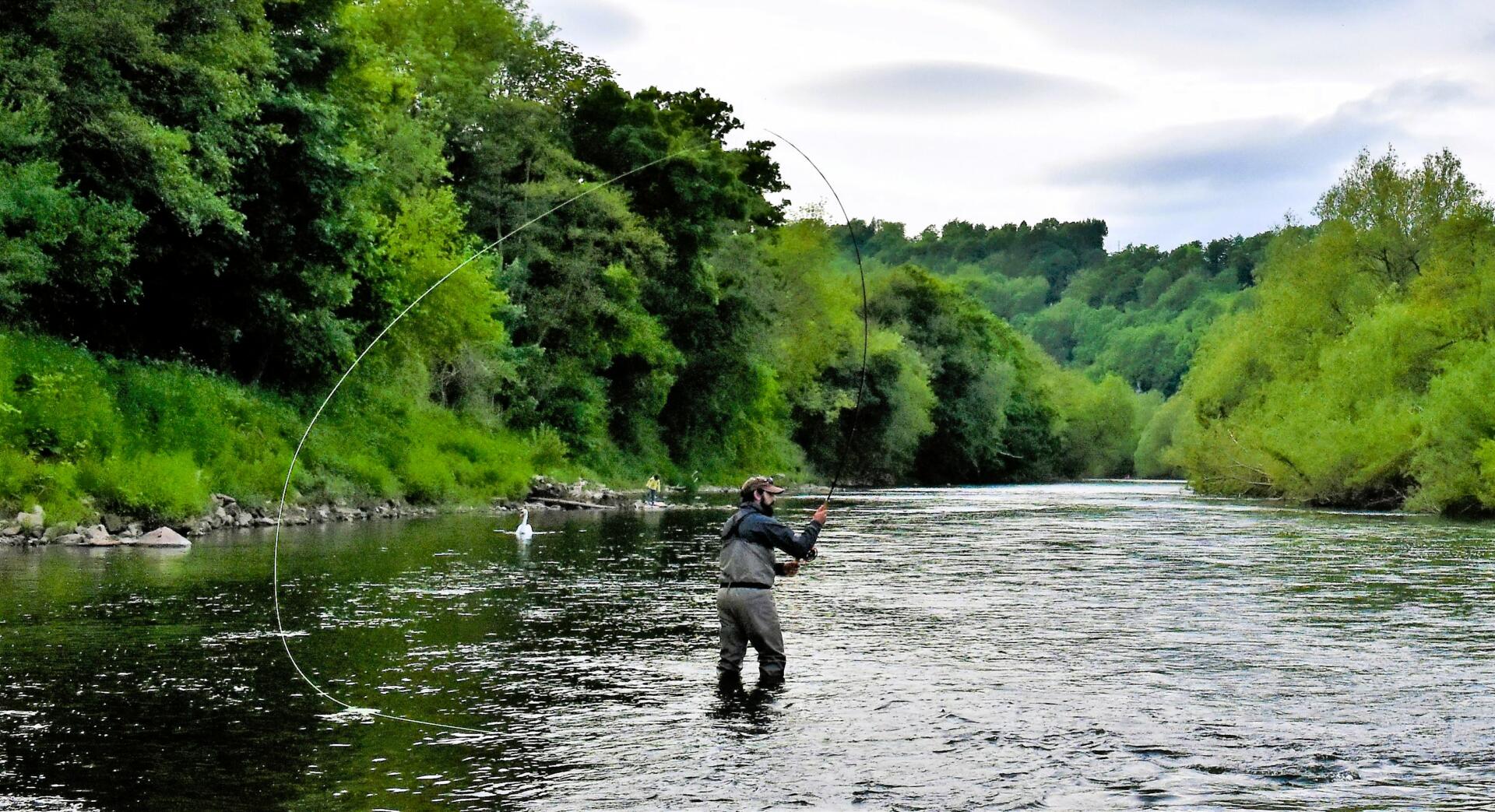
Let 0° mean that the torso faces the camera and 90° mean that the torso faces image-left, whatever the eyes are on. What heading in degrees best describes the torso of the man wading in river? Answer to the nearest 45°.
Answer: approximately 225°

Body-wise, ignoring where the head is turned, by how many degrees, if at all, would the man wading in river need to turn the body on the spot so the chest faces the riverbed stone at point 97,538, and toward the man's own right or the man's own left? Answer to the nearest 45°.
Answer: approximately 90° to the man's own left

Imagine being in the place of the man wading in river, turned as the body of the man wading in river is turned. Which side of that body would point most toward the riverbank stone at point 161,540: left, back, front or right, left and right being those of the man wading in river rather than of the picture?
left

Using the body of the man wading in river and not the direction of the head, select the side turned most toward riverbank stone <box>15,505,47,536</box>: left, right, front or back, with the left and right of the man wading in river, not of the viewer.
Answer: left

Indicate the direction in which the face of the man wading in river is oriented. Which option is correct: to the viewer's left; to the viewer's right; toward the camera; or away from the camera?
to the viewer's right
